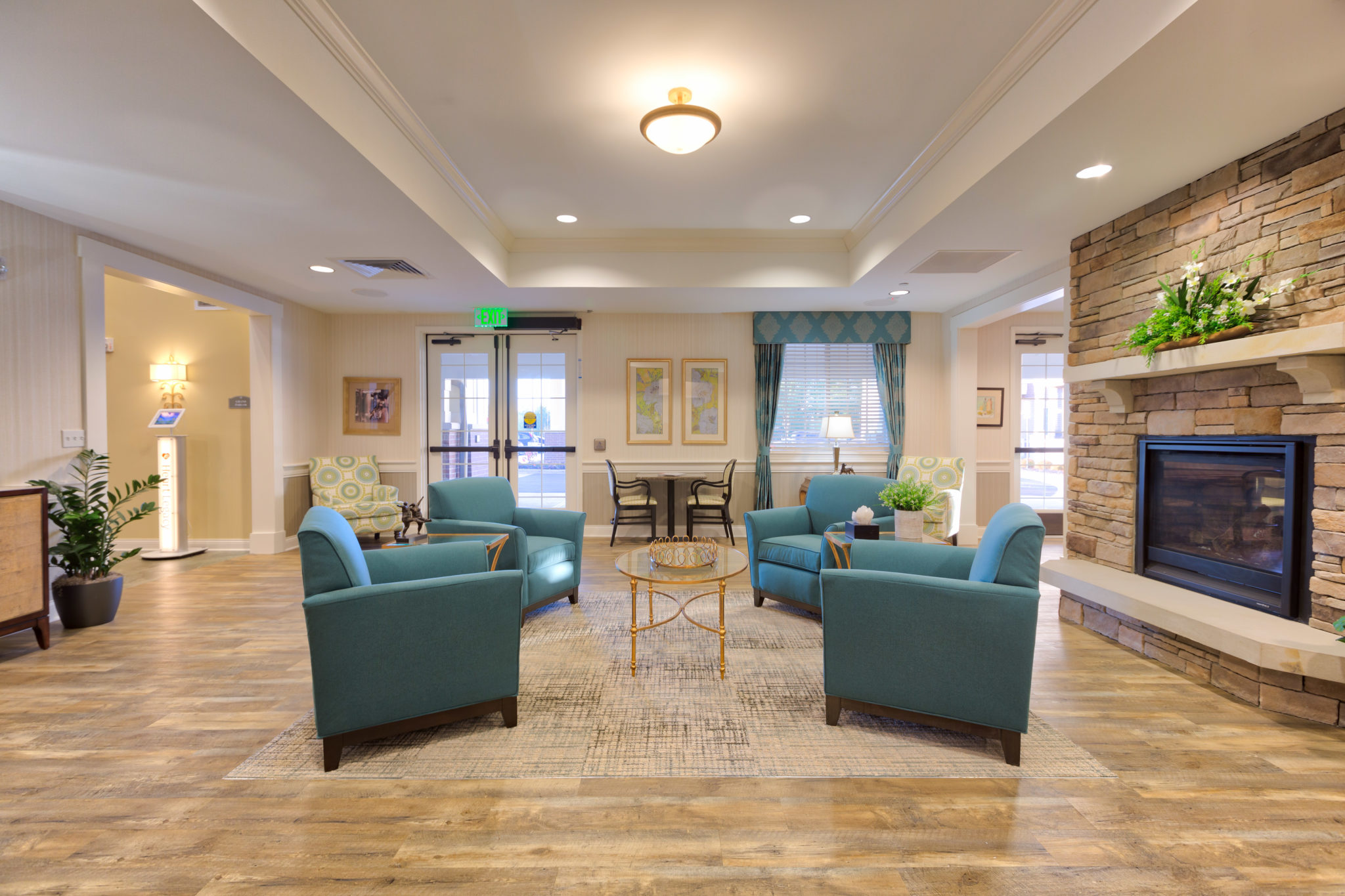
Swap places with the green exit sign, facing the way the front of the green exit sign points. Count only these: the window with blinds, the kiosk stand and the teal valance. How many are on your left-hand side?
2

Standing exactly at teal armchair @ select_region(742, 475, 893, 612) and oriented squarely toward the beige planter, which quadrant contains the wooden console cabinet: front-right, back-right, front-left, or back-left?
back-right

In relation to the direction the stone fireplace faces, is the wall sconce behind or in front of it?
in front

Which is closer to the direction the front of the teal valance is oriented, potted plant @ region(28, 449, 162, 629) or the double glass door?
the potted plant

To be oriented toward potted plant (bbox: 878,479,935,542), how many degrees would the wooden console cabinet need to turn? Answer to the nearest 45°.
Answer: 0° — it already faces it

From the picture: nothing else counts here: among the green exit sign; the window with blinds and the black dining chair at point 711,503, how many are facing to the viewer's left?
1

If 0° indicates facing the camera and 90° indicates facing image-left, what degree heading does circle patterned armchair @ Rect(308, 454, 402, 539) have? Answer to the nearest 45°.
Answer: approximately 315°

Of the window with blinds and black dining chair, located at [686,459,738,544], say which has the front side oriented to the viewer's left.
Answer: the black dining chair

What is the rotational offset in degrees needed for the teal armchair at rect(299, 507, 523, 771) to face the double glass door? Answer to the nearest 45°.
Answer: approximately 90° to its left

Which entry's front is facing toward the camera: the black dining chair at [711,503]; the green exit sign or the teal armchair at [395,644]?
the green exit sign

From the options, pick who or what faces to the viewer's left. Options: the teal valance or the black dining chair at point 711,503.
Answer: the black dining chair

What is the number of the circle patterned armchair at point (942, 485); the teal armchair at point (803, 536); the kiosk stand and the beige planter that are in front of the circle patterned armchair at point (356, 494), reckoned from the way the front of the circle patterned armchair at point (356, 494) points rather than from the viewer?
3

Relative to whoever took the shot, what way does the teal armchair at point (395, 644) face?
facing to the right of the viewer

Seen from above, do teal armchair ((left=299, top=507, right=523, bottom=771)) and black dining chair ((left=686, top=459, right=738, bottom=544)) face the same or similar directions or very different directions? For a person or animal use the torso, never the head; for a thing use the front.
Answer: very different directions

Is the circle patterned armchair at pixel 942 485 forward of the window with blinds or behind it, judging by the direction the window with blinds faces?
forward
